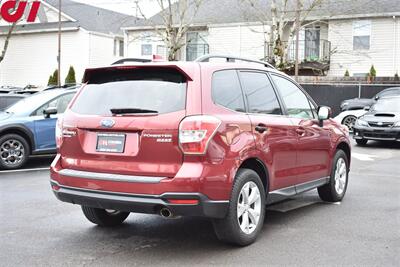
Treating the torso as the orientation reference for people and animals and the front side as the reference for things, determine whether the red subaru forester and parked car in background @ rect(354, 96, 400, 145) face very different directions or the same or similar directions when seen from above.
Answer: very different directions

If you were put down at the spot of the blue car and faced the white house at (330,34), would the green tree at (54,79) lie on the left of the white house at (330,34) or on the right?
left

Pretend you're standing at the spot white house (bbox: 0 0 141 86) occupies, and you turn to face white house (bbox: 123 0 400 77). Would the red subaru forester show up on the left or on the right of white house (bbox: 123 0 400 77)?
right

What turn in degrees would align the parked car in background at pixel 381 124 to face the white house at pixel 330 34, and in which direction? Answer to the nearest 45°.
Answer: approximately 135° to its right

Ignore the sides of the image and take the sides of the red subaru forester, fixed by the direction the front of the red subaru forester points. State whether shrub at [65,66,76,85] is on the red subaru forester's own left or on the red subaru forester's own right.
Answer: on the red subaru forester's own left

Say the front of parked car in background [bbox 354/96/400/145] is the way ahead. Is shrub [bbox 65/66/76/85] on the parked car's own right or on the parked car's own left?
on the parked car's own right

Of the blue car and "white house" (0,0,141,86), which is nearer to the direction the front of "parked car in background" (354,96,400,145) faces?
the blue car

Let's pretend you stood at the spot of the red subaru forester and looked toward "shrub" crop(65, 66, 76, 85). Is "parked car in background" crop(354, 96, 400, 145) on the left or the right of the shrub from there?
right

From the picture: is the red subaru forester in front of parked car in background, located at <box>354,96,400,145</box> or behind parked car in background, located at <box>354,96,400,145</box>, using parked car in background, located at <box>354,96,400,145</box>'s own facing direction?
in front

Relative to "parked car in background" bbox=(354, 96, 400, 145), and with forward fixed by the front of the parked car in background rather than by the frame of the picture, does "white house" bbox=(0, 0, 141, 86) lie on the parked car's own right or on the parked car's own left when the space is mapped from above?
on the parked car's own right

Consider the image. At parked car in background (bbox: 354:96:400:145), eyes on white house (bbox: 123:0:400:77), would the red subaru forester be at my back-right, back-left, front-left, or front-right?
back-left

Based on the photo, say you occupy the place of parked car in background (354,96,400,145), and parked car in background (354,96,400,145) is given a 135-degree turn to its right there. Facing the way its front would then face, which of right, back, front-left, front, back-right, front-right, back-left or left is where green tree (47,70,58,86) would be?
front-left

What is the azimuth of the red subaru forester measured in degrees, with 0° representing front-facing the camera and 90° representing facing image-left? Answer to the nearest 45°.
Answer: approximately 225°

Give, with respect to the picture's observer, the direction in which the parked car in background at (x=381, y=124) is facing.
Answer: facing the viewer and to the left of the viewer
